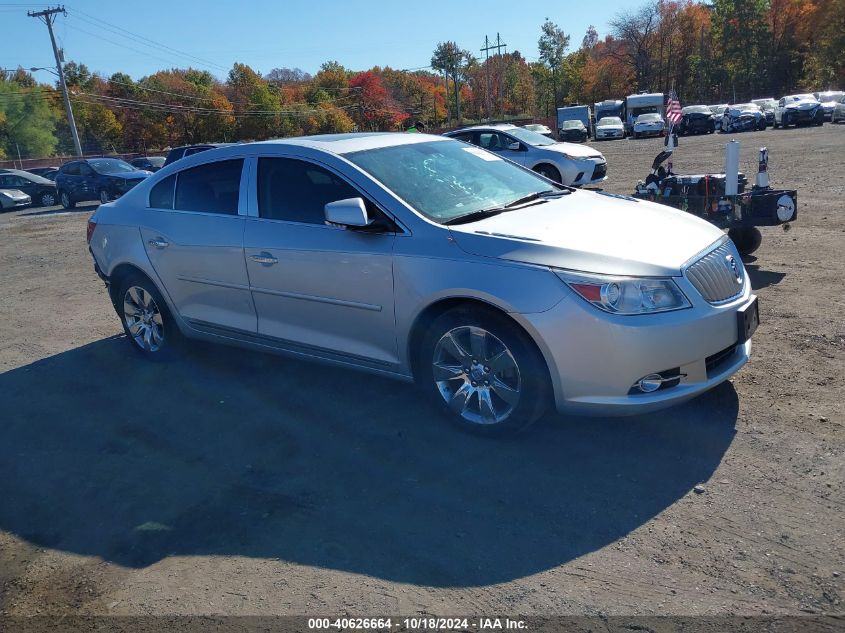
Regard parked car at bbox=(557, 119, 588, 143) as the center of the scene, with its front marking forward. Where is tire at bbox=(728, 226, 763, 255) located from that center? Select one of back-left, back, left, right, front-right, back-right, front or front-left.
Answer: front

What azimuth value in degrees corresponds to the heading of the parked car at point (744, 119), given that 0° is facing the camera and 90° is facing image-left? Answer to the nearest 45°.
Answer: approximately 45°

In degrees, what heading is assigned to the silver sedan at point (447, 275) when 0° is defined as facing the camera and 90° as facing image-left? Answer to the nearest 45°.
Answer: approximately 315°

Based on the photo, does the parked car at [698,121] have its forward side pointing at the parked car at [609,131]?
no

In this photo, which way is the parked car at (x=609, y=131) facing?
toward the camera

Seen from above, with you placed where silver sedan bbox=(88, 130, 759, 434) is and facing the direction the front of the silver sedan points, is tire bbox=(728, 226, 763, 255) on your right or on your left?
on your left

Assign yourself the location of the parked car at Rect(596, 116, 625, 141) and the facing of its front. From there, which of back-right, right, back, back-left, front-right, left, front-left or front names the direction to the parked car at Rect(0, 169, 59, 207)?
front-right

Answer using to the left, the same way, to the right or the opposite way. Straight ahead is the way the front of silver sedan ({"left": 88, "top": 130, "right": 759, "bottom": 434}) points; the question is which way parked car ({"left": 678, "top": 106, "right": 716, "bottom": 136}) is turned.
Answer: to the right

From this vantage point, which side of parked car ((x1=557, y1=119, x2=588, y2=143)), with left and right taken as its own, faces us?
front

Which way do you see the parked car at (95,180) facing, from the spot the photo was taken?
facing the viewer and to the right of the viewer

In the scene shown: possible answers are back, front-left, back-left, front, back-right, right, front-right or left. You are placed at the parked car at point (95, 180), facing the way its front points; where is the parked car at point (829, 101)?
front-left

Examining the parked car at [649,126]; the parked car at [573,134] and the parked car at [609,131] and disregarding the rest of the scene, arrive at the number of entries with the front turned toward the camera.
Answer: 3

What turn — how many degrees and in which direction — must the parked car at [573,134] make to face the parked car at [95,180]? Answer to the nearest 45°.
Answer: approximately 45° to its right

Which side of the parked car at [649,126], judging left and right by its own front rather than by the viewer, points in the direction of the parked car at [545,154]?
front

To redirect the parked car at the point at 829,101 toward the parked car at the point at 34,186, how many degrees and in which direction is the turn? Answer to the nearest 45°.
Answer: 0° — it already faces it

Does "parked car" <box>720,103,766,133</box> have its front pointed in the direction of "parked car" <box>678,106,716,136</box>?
no

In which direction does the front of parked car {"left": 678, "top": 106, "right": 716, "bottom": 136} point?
toward the camera

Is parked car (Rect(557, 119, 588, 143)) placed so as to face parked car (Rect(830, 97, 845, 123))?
no

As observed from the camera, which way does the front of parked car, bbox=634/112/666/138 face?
facing the viewer

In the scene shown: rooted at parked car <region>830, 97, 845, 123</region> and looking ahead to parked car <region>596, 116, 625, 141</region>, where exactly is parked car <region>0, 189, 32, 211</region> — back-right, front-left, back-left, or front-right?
front-left
